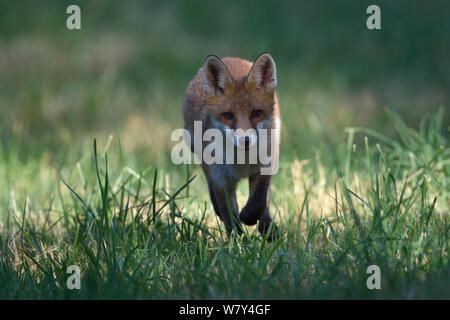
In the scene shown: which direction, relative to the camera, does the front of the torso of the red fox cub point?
toward the camera
